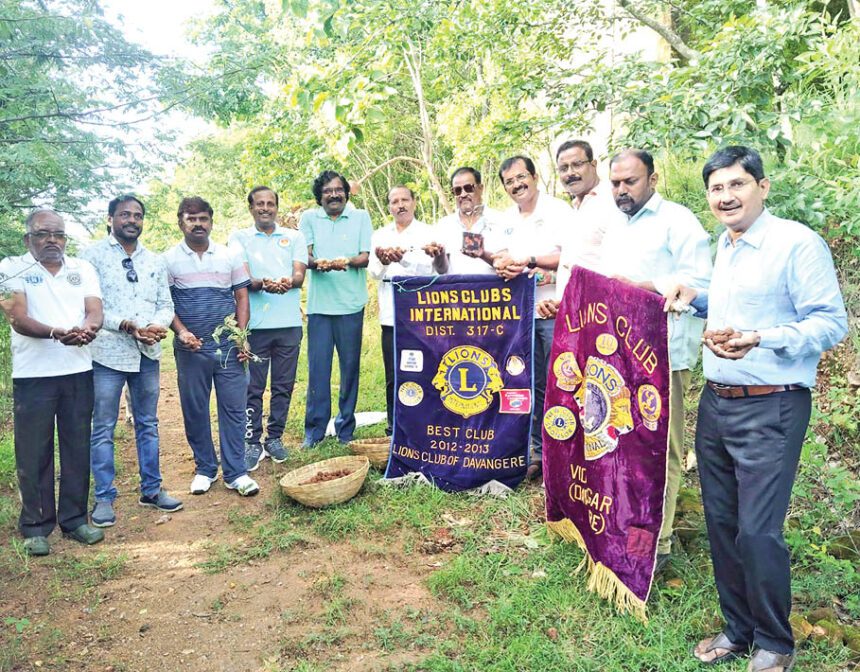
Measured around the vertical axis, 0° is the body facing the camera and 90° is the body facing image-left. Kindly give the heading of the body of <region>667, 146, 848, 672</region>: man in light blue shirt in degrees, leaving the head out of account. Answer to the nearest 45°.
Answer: approximately 45°

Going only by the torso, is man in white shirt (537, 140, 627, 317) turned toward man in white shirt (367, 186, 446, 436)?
no

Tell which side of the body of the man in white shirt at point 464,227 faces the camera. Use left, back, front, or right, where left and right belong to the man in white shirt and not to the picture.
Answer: front

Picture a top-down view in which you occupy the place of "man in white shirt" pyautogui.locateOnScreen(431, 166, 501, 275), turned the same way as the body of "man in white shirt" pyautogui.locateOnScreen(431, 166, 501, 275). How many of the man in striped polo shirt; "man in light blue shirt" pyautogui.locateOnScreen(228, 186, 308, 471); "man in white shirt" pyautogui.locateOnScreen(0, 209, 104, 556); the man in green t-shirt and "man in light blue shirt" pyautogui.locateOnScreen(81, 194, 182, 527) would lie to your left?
0

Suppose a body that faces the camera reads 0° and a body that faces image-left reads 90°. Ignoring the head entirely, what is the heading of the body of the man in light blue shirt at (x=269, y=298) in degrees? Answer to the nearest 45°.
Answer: approximately 0°

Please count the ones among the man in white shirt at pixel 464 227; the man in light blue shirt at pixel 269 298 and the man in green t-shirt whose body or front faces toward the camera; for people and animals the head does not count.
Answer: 3

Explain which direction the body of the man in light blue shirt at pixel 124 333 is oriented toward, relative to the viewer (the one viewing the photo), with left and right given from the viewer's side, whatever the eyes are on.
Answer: facing the viewer and to the right of the viewer

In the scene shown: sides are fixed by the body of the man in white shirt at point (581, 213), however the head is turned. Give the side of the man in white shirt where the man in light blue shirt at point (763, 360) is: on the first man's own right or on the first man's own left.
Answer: on the first man's own left

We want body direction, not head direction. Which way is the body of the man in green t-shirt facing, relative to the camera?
toward the camera

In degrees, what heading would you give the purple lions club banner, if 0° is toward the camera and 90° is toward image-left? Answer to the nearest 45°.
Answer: approximately 0°

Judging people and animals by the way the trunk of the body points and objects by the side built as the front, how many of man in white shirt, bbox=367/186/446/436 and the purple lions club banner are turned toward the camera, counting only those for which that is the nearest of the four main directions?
2

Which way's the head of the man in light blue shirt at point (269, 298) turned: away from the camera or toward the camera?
toward the camera

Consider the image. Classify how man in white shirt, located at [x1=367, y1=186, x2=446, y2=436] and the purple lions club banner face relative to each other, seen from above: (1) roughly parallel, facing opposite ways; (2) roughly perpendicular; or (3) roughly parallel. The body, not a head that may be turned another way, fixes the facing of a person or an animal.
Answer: roughly parallel

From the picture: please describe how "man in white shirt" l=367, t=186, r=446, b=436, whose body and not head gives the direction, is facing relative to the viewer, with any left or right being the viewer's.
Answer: facing the viewer

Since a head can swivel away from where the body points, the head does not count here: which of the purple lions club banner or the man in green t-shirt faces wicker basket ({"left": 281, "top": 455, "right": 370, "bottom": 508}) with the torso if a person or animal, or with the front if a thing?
the man in green t-shirt

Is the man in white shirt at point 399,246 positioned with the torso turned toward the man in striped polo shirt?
no
